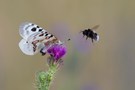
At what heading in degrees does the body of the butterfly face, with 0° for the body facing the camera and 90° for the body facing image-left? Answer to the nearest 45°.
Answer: approximately 270°
